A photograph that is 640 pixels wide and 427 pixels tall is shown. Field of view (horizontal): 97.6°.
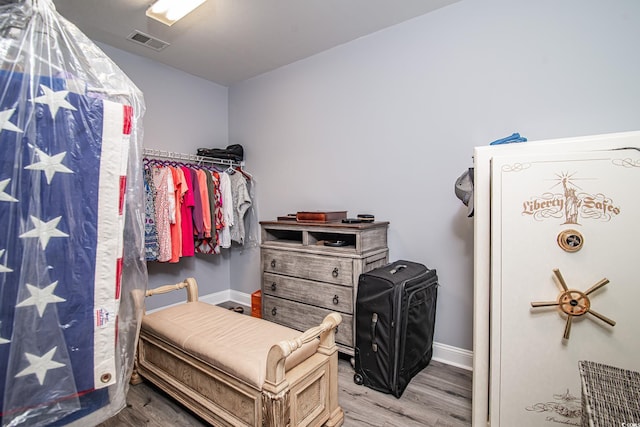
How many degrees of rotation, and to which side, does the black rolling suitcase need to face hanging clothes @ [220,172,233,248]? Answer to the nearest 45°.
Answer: approximately 180°

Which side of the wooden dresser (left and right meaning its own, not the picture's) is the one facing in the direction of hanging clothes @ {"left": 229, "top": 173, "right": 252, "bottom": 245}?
right

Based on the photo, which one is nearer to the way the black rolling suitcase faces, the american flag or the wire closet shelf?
the american flag

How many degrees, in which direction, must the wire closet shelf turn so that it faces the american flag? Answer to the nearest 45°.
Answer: approximately 45° to its right

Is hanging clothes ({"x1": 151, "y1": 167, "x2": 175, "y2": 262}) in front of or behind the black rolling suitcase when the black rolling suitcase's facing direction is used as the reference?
behind

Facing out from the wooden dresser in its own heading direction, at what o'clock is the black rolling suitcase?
The black rolling suitcase is roughly at 9 o'clock from the wooden dresser.

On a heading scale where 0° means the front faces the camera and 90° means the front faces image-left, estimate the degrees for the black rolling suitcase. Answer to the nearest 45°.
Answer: approximately 315°

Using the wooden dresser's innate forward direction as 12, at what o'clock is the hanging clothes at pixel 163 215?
The hanging clothes is roughly at 2 o'clock from the wooden dresser.

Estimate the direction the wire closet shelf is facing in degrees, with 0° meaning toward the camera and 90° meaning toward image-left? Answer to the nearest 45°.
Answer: approximately 315°
